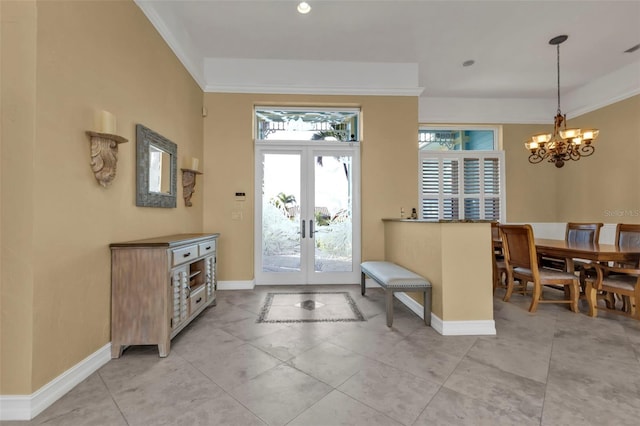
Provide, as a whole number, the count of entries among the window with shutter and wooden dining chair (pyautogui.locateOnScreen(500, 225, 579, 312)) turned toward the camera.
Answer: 1

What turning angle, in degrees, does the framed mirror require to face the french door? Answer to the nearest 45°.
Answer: approximately 45° to its left

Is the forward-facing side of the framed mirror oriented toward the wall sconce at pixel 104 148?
no

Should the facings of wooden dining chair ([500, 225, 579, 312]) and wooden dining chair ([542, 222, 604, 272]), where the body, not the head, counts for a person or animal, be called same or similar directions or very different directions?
very different directions

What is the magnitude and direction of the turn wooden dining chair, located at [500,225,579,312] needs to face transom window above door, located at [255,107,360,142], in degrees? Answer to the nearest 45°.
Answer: approximately 135° to its left

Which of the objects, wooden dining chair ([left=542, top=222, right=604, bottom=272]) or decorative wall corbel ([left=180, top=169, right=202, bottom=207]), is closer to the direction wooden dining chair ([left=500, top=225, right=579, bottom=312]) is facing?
the wooden dining chair

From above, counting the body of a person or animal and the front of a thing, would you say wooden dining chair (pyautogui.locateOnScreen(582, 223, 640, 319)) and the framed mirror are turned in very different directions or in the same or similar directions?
very different directions

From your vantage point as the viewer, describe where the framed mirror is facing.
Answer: facing the viewer and to the right of the viewer

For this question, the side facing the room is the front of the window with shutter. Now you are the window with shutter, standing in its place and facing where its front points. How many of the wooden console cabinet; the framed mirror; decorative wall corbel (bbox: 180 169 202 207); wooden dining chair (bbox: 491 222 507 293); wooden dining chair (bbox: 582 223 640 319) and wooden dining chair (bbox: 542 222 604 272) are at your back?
0

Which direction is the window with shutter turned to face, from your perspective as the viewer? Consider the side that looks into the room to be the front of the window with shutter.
facing the viewer

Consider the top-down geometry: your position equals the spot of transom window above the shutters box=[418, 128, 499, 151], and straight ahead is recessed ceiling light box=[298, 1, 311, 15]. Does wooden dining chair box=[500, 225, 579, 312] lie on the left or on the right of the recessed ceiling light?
left

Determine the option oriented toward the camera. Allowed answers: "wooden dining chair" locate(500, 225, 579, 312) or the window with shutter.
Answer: the window with shutter

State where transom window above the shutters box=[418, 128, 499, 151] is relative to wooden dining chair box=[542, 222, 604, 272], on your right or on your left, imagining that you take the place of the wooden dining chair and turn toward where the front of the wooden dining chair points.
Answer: on your right

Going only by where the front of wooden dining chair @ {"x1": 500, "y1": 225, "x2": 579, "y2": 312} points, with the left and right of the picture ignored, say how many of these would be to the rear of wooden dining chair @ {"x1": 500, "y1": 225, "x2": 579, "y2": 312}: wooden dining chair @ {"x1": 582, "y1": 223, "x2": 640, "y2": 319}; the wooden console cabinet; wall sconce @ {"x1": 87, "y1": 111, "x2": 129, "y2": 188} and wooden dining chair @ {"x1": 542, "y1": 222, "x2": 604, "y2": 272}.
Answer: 2

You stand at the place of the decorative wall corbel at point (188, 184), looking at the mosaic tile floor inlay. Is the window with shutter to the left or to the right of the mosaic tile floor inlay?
left
